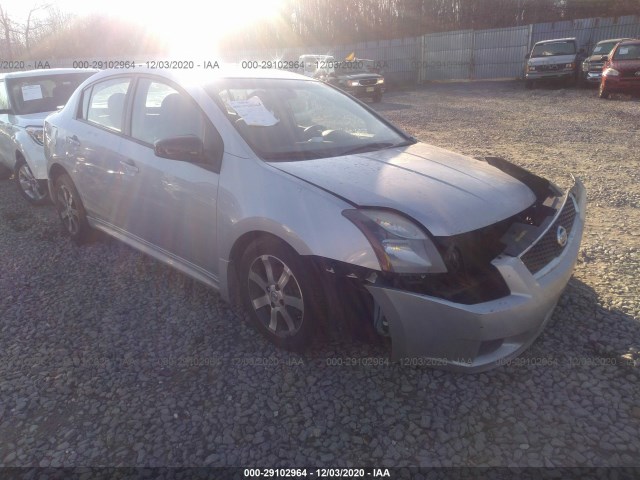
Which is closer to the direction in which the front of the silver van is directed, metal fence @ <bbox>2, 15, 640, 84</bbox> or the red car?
the red car

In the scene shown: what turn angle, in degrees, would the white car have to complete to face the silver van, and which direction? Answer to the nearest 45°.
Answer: approximately 45° to its left

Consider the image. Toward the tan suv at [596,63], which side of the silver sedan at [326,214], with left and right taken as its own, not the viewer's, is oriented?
left

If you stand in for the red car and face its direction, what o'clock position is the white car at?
The white car is roughly at 1 o'clock from the red car.

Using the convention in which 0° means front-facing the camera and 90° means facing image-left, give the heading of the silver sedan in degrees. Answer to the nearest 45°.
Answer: approximately 315°

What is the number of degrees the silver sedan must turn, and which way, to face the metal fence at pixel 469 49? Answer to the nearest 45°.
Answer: approximately 135° to its left

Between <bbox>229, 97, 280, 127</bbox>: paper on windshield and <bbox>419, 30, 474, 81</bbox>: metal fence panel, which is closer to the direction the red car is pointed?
the paper on windshield

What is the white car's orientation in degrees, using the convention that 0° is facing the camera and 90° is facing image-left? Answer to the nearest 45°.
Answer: approximately 315°

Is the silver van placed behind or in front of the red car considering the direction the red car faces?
behind

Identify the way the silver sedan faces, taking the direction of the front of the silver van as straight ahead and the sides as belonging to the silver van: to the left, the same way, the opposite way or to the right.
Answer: to the left

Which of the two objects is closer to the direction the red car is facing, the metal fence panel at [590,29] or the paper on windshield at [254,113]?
the paper on windshield
